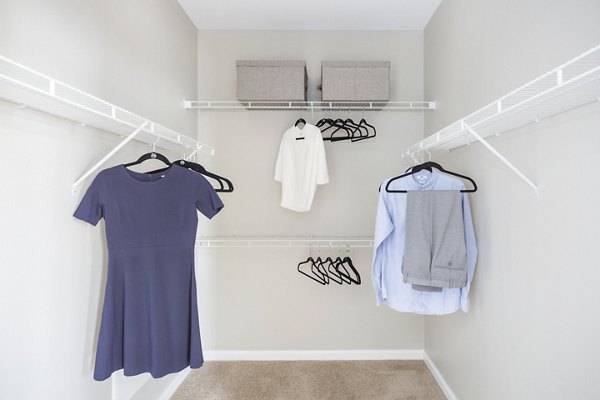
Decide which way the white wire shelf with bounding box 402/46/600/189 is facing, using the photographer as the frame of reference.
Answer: facing to the left of the viewer

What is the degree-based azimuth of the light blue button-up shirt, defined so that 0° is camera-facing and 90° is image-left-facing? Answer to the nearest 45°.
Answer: approximately 0°

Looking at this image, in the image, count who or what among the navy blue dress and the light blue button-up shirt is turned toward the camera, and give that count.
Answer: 2

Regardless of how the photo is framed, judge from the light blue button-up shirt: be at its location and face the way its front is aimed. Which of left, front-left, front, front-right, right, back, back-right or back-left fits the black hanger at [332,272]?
back-right

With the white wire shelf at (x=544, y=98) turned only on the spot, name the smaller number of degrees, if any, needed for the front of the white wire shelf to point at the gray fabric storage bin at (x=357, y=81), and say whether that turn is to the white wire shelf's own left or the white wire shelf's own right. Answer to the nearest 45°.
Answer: approximately 45° to the white wire shelf's own right

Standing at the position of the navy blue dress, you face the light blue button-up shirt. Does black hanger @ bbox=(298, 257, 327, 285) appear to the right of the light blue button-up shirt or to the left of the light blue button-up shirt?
left

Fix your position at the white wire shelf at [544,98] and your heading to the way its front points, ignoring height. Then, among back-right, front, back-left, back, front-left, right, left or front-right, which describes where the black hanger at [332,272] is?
front-right

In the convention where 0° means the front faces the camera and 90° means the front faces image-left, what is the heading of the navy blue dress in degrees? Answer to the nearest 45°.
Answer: approximately 0°

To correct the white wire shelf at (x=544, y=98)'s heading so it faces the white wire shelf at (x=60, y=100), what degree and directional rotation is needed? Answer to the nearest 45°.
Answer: approximately 45° to its left

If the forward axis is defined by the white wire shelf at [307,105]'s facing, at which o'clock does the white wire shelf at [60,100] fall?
the white wire shelf at [60,100] is roughly at 1 o'clock from the white wire shelf at [307,105].

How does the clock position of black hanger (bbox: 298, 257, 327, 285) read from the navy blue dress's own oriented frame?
The black hanger is roughly at 8 o'clock from the navy blue dress.
